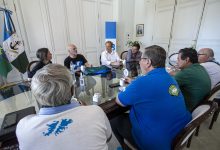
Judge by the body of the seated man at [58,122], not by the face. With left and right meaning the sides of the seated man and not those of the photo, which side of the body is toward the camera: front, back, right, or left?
back

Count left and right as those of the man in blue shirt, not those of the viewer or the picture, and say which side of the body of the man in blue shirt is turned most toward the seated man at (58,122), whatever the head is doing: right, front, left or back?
left

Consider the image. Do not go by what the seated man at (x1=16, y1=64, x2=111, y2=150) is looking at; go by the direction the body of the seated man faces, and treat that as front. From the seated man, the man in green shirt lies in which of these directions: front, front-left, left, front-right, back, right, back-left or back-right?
right

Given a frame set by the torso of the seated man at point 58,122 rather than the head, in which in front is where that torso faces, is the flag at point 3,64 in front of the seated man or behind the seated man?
in front

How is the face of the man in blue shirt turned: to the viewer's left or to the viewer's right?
to the viewer's left

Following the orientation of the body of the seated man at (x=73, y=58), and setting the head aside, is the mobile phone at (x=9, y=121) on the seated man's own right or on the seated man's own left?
on the seated man's own right

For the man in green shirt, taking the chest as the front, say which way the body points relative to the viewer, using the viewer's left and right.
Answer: facing away from the viewer and to the left of the viewer

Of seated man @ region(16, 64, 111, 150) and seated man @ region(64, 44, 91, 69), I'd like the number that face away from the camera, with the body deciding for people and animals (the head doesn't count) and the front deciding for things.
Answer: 1

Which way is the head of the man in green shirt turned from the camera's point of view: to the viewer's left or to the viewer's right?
to the viewer's left

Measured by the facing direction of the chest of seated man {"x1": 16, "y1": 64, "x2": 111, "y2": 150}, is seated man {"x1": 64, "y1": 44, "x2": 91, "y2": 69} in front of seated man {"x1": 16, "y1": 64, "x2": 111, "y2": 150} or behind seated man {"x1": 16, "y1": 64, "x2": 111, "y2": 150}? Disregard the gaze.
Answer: in front

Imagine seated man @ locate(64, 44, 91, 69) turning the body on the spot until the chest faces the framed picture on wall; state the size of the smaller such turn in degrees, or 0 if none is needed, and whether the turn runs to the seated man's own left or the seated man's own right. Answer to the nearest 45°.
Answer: approximately 90° to the seated man's own left

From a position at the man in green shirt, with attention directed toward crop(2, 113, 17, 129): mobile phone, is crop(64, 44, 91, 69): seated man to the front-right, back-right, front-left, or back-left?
front-right

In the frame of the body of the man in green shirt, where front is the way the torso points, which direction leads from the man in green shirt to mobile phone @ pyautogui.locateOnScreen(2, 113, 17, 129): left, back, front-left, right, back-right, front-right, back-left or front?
left

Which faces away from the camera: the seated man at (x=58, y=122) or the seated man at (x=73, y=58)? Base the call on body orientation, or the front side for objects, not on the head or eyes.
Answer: the seated man at (x=58, y=122)

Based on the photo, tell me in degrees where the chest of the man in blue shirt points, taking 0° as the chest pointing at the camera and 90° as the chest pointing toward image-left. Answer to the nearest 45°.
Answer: approximately 135°

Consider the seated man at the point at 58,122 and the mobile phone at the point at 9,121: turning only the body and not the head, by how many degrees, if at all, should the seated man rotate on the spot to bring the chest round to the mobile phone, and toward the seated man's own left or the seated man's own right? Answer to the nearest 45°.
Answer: approximately 45° to the seated man's own left

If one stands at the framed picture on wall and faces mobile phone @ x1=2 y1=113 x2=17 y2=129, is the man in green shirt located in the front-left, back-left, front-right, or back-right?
front-left
